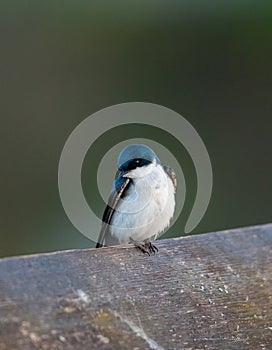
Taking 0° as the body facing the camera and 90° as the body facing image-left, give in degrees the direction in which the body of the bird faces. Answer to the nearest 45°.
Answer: approximately 315°
